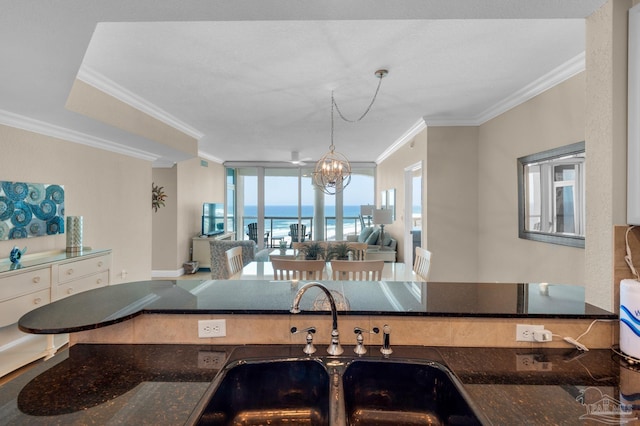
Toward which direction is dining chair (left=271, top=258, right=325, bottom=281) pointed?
away from the camera

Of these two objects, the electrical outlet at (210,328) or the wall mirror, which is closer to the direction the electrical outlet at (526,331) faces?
the electrical outlet

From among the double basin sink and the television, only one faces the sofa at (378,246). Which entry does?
the television

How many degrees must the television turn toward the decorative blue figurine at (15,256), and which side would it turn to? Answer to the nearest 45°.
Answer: approximately 45° to its right

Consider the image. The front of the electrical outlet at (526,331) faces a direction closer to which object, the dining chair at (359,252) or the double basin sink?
the double basin sink

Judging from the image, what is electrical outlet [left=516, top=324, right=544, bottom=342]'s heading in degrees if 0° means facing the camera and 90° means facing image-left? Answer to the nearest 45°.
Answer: approximately 0°

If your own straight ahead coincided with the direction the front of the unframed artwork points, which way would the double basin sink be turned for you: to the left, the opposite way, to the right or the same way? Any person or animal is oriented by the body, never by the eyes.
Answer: to the right

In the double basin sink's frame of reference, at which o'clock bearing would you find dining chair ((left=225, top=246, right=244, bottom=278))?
The dining chair is roughly at 5 o'clock from the double basin sink.

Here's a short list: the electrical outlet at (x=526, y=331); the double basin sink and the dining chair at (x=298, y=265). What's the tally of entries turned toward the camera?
2

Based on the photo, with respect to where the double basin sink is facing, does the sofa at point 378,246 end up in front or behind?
behind

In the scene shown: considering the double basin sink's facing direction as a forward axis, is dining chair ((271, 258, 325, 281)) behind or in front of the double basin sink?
behind

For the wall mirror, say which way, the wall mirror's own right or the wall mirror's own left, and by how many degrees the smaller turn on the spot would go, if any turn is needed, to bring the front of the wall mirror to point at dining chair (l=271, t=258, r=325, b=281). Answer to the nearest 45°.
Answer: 0° — it already faces it

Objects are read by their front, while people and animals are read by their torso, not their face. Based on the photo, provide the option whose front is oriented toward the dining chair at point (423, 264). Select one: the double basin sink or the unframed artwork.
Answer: the unframed artwork

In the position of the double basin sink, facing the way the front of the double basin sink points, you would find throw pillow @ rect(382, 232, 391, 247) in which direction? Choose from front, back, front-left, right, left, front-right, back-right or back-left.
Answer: back

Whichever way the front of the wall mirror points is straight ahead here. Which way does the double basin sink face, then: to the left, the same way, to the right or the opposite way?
to the left

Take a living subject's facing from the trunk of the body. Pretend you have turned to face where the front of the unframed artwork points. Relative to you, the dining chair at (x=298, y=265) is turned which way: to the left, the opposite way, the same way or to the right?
to the left
